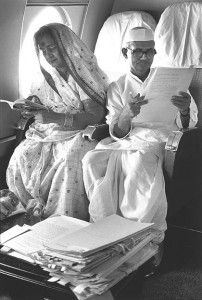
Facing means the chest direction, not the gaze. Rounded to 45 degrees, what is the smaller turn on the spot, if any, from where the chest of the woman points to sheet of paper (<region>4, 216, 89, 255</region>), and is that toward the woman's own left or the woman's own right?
approximately 45° to the woman's own left

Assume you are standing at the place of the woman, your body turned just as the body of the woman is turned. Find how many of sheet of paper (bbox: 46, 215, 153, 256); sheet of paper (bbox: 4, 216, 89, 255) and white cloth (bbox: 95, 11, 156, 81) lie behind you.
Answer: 1

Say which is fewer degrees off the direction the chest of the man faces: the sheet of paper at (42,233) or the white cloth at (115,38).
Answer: the sheet of paper

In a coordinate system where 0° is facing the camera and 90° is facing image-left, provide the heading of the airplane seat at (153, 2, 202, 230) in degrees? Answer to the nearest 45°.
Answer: approximately 0°

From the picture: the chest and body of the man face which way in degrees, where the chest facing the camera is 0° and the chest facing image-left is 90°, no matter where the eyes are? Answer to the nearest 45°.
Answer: approximately 0°

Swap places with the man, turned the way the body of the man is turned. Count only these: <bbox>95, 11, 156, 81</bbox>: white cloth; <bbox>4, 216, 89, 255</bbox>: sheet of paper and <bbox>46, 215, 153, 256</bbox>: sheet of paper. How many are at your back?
1

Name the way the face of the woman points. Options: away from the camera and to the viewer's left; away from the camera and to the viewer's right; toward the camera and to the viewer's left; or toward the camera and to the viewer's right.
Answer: toward the camera and to the viewer's left

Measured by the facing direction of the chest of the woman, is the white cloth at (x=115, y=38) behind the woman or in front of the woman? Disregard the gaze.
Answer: behind

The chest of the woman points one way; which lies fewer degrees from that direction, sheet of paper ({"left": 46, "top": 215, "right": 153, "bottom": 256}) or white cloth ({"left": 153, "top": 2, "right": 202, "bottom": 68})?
the sheet of paper
